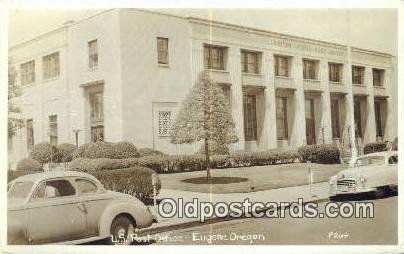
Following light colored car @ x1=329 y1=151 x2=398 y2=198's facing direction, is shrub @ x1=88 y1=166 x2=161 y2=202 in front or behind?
in front

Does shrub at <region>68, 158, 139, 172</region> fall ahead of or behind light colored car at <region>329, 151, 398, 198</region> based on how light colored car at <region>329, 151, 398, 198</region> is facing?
ahead

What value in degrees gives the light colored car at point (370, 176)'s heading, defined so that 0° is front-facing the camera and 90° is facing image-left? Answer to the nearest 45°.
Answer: approximately 45°

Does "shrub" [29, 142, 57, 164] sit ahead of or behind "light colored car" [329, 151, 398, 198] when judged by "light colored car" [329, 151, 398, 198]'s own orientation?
ahead
